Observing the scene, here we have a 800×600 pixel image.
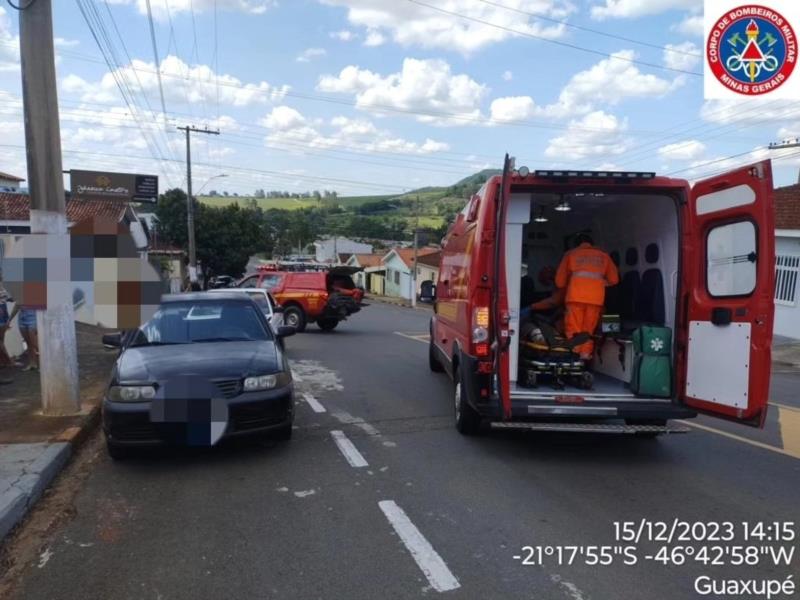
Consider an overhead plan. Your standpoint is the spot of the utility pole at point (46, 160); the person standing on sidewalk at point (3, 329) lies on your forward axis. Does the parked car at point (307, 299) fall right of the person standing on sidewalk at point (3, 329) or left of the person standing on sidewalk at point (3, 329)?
right

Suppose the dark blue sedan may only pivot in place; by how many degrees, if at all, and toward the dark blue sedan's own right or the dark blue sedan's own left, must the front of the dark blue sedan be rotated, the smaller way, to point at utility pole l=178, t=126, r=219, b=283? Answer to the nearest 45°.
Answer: approximately 180°

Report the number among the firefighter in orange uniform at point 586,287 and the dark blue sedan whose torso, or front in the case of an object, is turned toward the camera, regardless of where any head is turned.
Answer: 1

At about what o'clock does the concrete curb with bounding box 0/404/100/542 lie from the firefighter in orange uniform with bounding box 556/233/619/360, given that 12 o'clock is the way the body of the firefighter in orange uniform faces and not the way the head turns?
The concrete curb is roughly at 8 o'clock from the firefighter in orange uniform.

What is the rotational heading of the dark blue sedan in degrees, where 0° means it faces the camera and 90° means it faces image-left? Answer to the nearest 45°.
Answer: approximately 0°

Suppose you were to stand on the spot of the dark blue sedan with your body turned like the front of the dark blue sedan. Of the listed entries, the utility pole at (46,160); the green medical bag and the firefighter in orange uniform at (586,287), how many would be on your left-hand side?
2

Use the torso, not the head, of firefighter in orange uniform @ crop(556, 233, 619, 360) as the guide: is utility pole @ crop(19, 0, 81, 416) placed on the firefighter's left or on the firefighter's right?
on the firefighter's left

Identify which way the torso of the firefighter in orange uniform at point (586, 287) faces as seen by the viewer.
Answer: away from the camera

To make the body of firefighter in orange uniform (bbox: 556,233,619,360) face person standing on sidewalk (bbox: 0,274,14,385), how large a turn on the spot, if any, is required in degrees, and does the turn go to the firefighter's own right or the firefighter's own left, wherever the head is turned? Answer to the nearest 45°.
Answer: approximately 90° to the firefighter's own left
